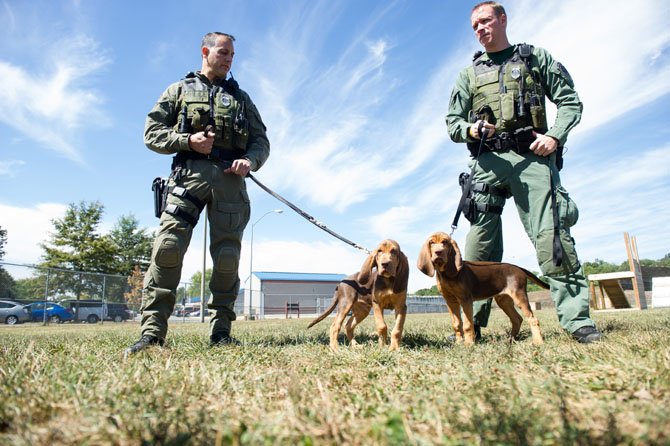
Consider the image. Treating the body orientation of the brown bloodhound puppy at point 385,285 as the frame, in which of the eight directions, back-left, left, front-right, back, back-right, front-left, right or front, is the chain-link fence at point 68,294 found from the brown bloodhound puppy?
back

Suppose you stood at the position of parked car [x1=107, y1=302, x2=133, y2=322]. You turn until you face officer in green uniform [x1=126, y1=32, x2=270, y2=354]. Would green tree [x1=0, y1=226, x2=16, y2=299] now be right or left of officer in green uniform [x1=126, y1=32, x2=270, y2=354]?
right

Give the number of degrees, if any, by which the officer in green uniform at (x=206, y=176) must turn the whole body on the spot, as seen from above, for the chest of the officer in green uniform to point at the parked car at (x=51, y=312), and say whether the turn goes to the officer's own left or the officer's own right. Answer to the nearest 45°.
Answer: approximately 180°

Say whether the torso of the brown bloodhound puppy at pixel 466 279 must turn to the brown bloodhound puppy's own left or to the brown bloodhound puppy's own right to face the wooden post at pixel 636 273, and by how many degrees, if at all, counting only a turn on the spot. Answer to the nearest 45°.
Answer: approximately 135° to the brown bloodhound puppy's own right

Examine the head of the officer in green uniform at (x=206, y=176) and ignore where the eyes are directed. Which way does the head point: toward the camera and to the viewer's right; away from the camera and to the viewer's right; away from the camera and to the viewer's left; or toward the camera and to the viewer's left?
toward the camera and to the viewer's right

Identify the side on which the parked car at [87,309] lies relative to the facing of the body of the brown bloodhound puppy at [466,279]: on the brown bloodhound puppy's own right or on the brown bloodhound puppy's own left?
on the brown bloodhound puppy's own right

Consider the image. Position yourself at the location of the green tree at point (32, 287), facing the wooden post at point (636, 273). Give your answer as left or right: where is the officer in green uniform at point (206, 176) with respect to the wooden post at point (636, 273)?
right

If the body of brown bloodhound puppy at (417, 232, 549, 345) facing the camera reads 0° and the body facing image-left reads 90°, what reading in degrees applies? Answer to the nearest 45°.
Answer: approximately 45°

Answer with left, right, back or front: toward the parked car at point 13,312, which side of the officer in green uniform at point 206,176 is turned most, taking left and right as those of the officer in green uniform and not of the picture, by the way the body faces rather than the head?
back

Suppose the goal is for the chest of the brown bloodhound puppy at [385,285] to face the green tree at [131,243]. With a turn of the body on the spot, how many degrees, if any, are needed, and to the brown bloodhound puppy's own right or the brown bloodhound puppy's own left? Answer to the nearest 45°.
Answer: approximately 180°

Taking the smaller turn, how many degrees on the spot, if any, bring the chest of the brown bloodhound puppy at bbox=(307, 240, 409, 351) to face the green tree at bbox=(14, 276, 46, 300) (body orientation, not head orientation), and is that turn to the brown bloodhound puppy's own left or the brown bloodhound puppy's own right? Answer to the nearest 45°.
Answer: approximately 180°

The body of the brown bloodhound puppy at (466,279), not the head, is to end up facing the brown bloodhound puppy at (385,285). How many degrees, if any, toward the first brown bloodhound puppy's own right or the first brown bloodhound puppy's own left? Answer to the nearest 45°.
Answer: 0° — it already faces it

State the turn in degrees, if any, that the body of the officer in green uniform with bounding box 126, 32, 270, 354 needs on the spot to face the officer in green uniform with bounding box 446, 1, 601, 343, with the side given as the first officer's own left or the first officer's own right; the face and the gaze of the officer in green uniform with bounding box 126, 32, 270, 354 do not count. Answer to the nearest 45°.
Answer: approximately 90° to the first officer's own left

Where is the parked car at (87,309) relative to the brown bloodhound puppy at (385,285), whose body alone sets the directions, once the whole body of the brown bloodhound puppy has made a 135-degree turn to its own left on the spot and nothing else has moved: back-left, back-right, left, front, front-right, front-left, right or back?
front-left

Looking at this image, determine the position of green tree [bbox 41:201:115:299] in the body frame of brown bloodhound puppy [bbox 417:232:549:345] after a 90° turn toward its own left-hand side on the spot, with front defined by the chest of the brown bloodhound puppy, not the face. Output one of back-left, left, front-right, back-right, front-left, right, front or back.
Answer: back
